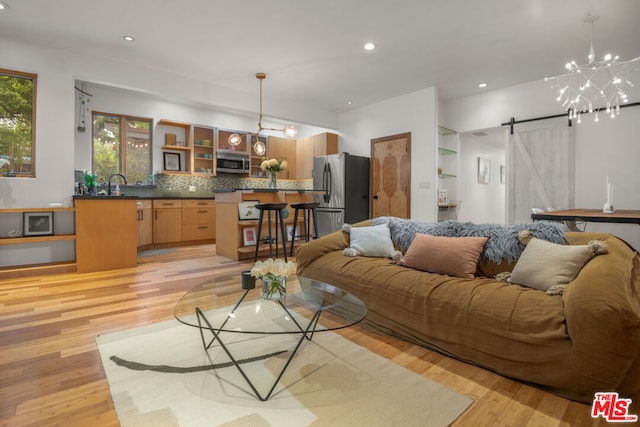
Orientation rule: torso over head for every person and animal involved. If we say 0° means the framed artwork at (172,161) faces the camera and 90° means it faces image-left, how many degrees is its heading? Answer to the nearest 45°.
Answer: approximately 0°

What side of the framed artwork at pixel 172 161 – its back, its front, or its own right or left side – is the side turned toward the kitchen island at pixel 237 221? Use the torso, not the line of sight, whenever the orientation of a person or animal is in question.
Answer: front

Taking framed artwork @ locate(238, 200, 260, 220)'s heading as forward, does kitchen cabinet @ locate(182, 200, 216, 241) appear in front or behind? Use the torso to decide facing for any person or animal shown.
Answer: behind

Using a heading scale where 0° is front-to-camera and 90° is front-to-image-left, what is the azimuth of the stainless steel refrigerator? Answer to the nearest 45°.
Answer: approximately 45°

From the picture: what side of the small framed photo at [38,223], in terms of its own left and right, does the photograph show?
front

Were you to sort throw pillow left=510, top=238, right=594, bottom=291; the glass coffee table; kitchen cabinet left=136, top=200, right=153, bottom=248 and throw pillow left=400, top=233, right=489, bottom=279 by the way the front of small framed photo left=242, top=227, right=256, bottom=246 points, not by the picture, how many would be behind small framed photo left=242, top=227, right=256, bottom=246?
1

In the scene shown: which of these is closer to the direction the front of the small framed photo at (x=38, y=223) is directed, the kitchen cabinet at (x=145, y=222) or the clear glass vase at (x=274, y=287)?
the clear glass vase

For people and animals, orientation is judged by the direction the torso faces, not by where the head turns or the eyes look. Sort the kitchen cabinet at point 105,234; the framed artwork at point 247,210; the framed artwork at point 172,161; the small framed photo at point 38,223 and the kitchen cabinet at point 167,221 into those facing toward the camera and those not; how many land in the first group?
4

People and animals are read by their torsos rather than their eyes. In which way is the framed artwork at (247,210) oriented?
toward the camera

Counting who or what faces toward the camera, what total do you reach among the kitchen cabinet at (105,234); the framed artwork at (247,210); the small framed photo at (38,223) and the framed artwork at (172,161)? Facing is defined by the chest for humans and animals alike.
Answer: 3
